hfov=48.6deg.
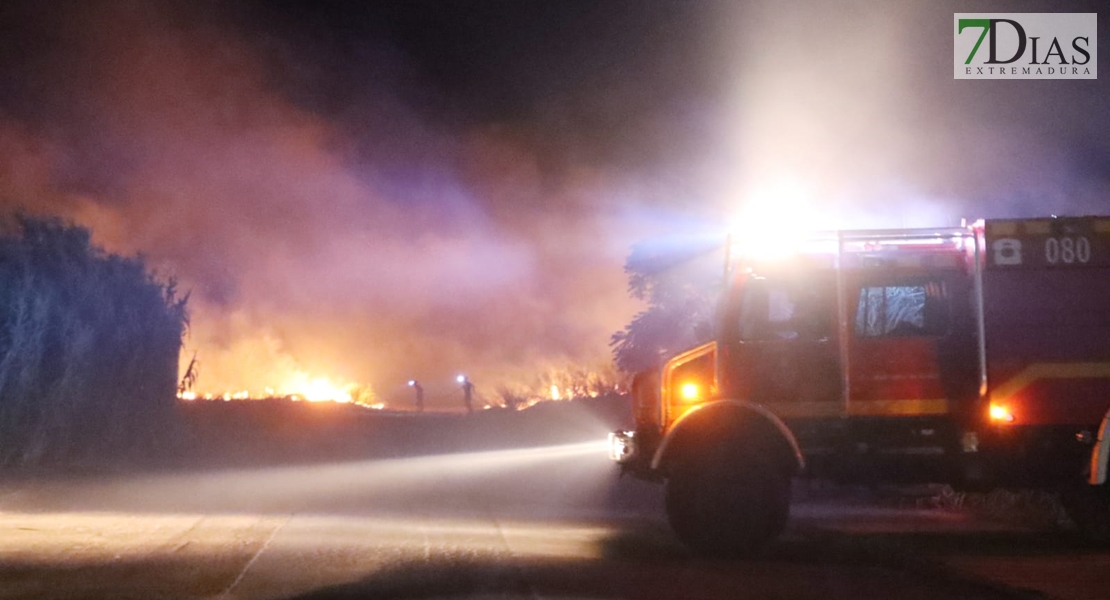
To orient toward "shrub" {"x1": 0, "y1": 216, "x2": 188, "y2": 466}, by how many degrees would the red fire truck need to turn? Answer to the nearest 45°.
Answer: approximately 45° to its right

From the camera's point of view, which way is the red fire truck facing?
to the viewer's left

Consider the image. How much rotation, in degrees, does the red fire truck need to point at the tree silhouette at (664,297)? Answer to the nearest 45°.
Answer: approximately 90° to its right

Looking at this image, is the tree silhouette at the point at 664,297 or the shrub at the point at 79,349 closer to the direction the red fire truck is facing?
the shrub
